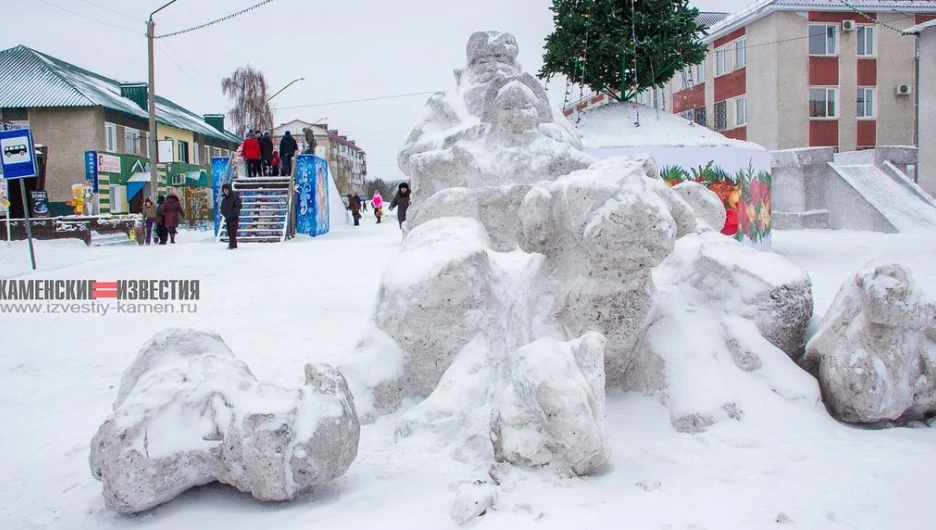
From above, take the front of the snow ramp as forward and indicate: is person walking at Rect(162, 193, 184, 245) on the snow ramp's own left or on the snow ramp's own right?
on the snow ramp's own right

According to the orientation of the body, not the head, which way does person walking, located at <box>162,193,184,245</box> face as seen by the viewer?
away from the camera

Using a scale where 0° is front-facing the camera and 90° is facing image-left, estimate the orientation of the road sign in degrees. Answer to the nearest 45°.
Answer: approximately 0°

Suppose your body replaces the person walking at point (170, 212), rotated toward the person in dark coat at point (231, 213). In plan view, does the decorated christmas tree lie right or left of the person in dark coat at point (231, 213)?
left

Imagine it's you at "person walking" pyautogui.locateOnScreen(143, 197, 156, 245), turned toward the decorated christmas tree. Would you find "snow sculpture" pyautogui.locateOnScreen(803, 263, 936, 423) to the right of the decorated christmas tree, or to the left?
right
